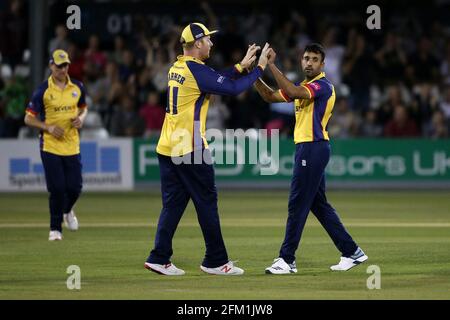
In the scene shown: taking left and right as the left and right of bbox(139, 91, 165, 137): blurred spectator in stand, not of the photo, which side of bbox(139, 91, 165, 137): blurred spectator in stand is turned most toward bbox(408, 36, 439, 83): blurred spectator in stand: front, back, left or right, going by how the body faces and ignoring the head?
left

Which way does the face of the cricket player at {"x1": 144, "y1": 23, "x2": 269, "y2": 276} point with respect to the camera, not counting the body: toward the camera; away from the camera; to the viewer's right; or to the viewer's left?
to the viewer's right

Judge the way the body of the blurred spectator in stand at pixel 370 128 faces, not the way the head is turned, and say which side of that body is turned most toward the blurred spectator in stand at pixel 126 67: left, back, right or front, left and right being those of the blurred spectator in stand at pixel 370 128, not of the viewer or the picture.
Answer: right

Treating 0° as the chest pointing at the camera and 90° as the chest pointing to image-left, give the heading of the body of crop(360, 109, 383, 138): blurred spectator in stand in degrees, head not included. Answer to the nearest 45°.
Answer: approximately 0°

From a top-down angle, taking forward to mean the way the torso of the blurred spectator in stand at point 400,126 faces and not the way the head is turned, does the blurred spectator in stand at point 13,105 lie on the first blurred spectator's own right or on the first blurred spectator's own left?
on the first blurred spectator's own right

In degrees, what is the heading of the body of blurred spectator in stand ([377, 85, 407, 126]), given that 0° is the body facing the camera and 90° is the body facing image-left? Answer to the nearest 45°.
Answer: approximately 0°

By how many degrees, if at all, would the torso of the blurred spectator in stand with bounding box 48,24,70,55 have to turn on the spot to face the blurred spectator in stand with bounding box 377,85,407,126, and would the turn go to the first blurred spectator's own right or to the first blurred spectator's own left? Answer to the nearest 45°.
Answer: approximately 90° to the first blurred spectator's own left

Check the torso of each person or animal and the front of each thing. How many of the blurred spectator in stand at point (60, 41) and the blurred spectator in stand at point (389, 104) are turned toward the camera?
2
